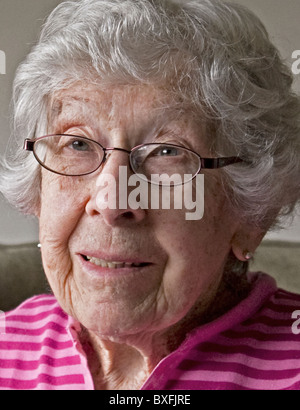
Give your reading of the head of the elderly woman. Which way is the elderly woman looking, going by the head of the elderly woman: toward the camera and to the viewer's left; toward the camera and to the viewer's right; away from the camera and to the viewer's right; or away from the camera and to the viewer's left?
toward the camera and to the viewer's left

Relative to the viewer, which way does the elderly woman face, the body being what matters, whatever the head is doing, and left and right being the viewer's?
facing the viewer and to the left of the viewer
